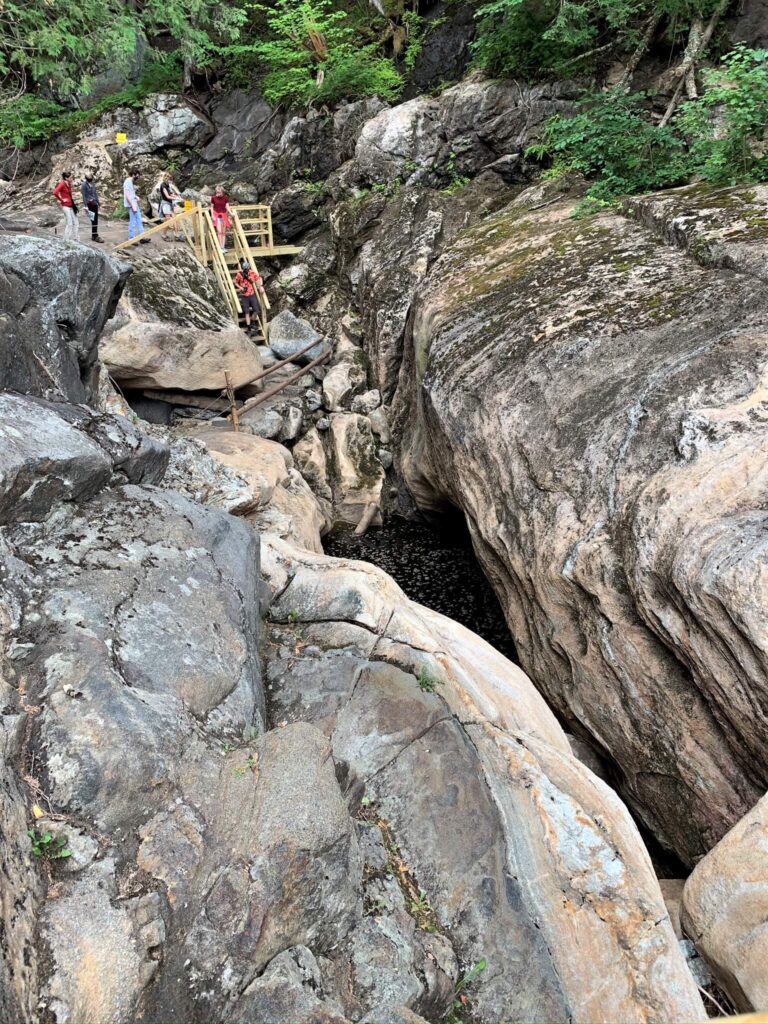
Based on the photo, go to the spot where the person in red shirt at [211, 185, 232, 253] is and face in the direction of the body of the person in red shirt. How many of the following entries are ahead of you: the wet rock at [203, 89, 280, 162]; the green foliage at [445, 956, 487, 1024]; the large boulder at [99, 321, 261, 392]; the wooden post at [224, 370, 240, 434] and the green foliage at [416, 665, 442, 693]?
4

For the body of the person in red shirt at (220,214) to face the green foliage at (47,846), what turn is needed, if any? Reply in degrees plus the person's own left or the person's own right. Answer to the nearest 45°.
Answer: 0° — they already face it

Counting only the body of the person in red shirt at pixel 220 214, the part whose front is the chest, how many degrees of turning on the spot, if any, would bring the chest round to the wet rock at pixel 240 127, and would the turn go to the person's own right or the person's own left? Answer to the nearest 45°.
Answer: approximately 180°
